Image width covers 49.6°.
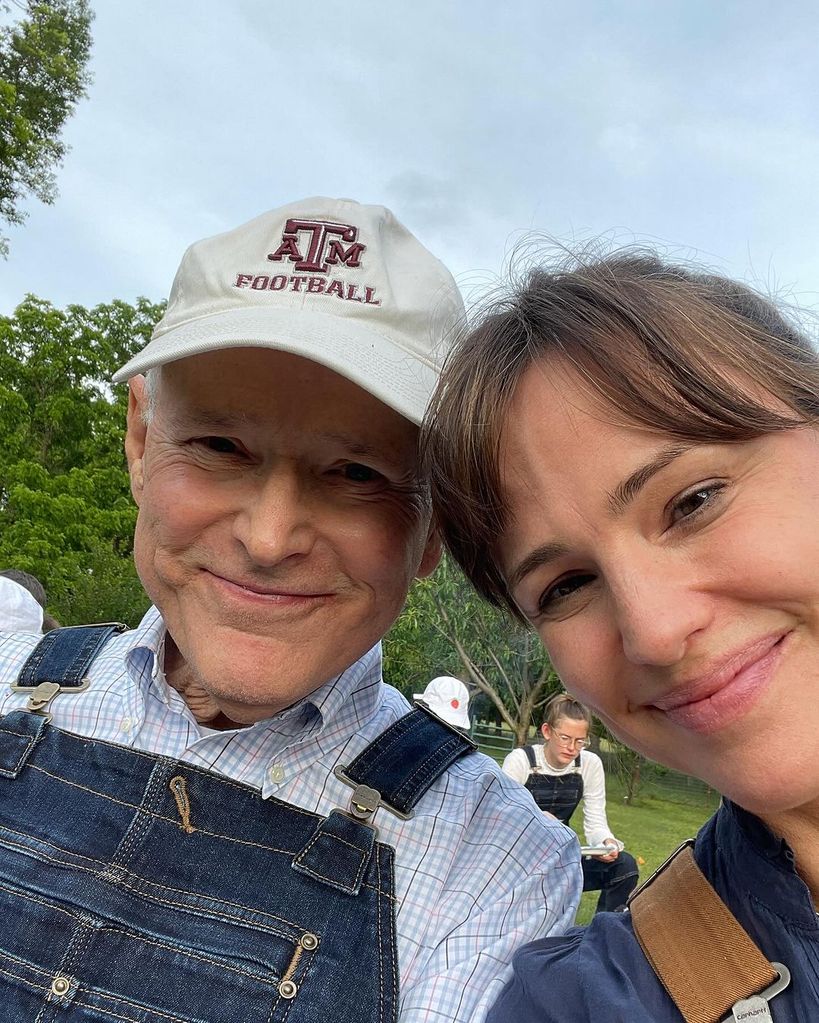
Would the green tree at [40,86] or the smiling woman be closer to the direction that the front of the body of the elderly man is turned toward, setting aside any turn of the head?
the smiling woman

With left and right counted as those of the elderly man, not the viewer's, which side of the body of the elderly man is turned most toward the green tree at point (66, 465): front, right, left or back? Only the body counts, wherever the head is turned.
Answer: back

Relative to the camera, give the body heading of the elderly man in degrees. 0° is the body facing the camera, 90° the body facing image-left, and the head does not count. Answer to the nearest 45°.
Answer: approximately 0°

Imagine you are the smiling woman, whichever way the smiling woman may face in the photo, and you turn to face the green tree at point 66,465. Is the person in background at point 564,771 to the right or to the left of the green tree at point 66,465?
right

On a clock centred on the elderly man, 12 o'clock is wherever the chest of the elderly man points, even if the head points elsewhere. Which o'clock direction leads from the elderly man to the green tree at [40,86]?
The green tree is roughly at 5 o'clock from the elderly man.

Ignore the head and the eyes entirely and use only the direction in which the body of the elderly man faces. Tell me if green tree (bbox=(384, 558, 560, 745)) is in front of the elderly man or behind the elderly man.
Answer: behind

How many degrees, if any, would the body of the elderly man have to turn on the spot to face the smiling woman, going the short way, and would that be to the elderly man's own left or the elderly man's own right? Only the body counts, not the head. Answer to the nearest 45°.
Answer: approximately 45° to the elderly man's own left
